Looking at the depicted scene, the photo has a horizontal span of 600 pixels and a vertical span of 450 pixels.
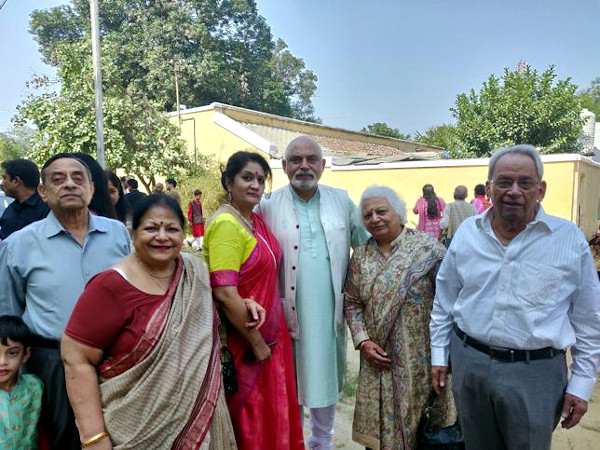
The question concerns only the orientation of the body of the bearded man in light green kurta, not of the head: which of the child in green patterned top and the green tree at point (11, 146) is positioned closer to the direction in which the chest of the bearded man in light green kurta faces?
the child in green patterned top

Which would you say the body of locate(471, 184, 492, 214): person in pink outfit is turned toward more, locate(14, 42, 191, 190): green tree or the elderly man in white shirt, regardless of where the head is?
the green tree

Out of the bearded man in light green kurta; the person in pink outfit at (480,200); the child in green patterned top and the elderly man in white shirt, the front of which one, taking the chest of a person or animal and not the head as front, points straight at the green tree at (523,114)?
the person in pink outfit

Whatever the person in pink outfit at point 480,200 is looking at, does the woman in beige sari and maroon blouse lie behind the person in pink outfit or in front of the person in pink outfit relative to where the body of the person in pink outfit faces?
behind

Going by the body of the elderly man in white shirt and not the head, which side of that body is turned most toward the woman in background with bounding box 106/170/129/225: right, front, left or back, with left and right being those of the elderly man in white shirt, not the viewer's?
right

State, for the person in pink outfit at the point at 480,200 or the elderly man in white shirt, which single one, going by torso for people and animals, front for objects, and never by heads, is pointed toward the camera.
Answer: the elderly man in white shirt

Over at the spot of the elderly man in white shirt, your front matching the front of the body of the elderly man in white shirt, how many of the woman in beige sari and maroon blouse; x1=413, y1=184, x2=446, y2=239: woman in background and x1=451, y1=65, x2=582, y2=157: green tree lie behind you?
2

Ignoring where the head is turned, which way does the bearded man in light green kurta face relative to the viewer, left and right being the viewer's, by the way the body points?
facing the viewer

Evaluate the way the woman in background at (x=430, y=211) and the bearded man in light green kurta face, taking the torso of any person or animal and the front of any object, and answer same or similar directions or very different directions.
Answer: very different directions

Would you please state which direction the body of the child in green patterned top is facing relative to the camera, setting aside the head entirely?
toward the camera

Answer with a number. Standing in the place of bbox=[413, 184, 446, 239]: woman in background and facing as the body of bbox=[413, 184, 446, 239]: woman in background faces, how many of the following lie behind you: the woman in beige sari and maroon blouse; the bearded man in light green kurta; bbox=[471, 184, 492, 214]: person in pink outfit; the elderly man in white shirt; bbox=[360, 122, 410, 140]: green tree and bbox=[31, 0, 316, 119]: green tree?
3

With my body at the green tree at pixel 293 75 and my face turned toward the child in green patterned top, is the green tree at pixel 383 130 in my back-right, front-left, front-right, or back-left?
back-left

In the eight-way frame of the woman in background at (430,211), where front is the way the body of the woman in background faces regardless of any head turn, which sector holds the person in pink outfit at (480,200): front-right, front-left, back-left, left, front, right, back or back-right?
front-right

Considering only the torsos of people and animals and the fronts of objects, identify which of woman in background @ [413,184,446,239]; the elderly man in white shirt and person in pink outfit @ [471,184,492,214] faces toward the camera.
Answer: the elderly man in white shirt

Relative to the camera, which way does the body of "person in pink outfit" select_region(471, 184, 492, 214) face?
away from the camera

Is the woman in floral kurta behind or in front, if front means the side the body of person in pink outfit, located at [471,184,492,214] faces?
behind

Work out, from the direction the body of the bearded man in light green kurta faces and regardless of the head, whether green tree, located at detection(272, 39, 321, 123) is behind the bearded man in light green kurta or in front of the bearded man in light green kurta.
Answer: behind

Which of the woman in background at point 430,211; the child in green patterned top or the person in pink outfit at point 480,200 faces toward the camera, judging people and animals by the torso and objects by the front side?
the child in green patterned top

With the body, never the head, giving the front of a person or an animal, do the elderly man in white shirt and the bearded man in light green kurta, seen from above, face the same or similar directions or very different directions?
same or similar directions

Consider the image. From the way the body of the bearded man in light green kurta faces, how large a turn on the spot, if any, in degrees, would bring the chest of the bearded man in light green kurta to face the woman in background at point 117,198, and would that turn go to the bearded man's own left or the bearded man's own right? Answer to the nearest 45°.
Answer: approximately 135° to the bearded man's own right
